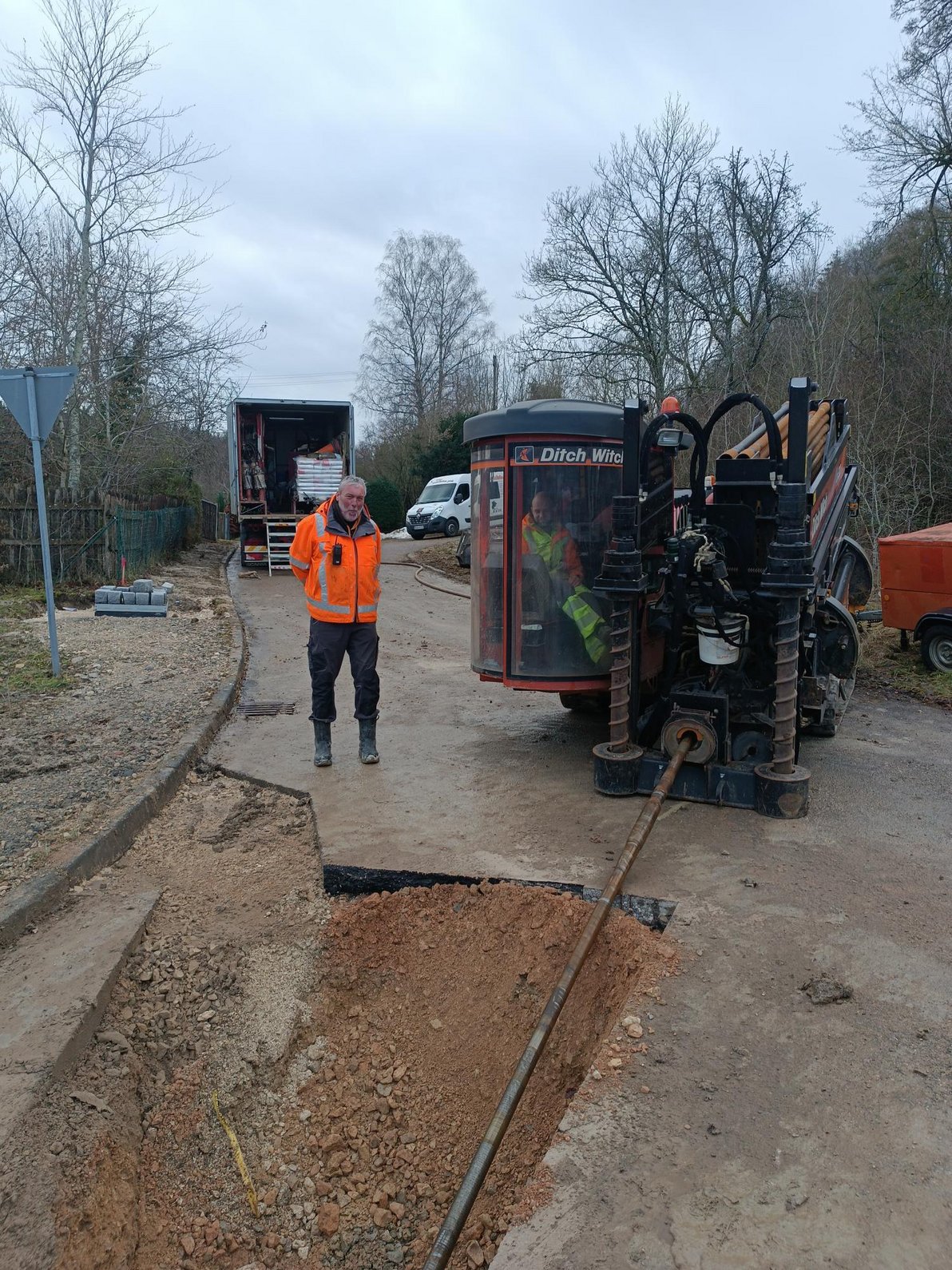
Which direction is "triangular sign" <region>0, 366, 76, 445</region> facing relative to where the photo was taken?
away from the camera

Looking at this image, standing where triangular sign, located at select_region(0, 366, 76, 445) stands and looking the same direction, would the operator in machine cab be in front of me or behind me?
behind

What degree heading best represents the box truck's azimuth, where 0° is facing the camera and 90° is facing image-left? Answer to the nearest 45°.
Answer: approximately 180°

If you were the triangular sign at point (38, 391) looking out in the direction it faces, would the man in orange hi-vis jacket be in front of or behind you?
behind

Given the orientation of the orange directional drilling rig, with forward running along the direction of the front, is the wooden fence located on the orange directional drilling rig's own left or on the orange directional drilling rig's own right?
on the orange directional drilling rig's own right

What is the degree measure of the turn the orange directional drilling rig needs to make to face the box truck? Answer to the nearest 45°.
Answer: approximately 135° to its right

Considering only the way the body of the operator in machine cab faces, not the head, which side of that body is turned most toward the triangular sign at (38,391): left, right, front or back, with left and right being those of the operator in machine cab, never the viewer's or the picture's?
back

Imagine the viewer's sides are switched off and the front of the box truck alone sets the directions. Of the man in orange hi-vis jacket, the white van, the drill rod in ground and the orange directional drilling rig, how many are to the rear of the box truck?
3

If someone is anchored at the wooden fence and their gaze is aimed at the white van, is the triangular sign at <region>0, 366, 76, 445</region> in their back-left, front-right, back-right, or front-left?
back-right

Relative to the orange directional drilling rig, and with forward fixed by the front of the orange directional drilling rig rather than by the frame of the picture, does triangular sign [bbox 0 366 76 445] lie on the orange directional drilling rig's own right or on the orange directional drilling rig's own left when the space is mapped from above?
on the orange directional drilling rig's own right

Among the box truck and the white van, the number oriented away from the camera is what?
1

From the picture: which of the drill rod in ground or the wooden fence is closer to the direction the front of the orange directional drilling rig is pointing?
the drill rod in ground

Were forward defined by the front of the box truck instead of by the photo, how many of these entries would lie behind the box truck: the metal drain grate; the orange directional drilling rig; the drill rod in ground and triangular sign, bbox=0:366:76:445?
4

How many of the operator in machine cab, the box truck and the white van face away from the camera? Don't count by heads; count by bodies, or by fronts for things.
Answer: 1

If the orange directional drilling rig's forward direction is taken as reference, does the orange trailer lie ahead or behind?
behind

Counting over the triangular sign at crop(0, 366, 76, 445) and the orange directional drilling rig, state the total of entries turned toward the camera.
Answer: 1

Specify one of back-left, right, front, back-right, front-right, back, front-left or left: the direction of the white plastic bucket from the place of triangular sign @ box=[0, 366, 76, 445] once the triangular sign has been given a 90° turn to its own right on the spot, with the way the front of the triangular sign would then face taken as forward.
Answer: front-right
